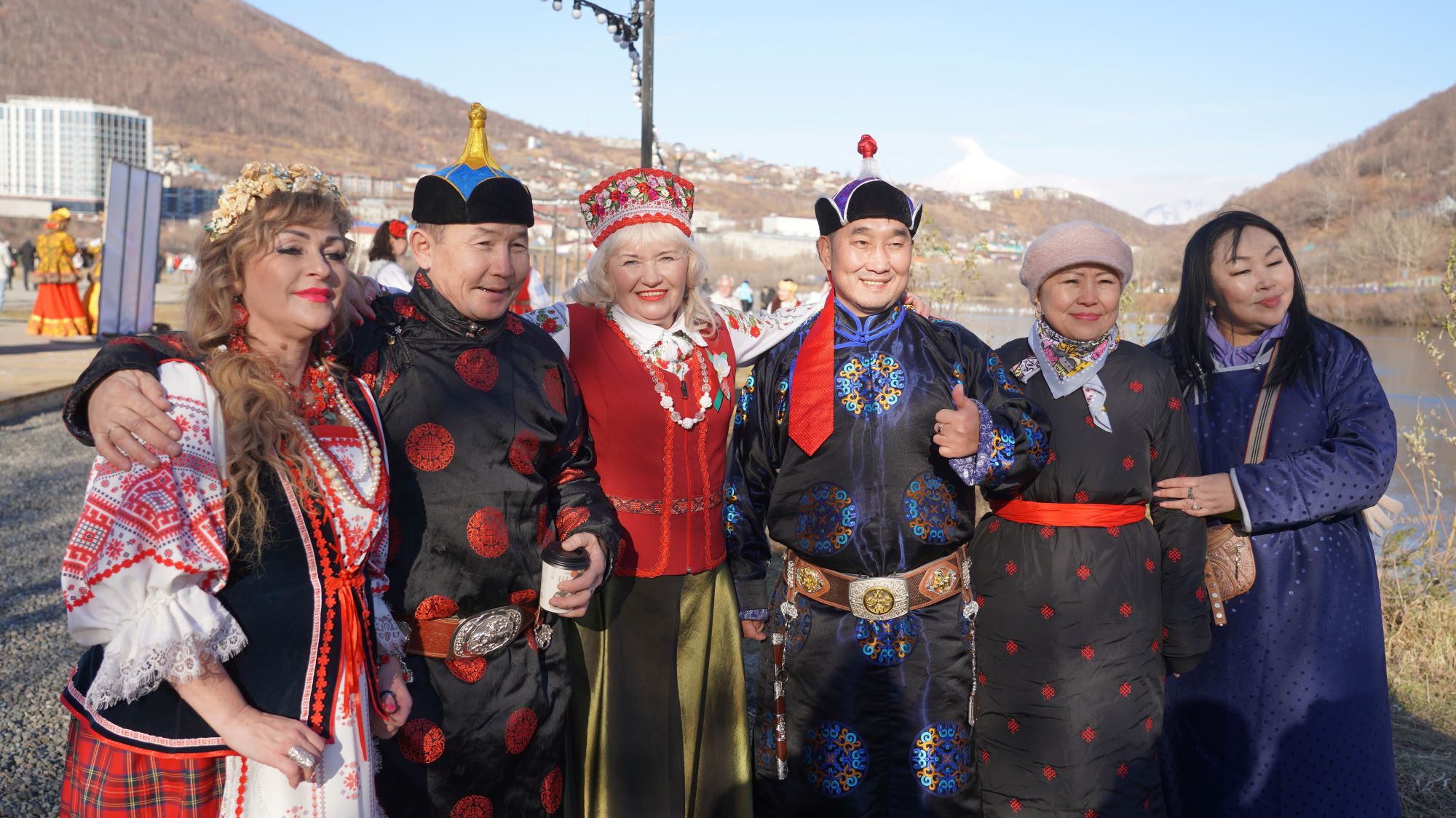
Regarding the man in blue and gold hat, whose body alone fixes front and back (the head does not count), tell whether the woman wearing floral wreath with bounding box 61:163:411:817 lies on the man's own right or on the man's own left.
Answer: on the man's own right

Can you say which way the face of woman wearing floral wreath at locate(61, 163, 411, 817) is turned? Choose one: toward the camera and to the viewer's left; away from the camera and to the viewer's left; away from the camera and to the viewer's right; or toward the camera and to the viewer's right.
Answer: toward the camera and to the viewer's right

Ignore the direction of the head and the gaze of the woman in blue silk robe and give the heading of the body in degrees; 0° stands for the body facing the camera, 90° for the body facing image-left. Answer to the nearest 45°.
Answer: approximately 45°

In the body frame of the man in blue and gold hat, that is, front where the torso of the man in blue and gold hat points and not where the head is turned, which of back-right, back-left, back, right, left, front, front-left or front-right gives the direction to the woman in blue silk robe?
front-left

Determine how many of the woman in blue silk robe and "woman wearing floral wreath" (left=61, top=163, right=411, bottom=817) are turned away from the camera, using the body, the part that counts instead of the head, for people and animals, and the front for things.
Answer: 0

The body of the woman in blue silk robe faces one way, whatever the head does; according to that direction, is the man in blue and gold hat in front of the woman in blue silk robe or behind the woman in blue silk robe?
in front

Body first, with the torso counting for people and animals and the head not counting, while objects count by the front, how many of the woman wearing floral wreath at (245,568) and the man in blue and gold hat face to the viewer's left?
0

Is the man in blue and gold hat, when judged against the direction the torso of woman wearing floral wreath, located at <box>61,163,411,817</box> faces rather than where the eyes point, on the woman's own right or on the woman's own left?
on the woman's own left

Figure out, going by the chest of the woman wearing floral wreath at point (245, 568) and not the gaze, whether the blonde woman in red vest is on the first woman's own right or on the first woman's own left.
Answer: on the first woman's own left
